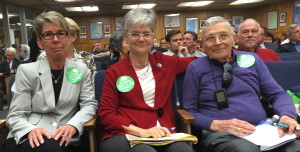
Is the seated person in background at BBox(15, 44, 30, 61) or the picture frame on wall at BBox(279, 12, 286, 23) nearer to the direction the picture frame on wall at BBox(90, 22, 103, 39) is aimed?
the seated person in background

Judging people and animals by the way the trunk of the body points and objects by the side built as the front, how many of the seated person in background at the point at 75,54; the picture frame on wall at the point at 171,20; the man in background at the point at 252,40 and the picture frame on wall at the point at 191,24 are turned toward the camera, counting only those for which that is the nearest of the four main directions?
4

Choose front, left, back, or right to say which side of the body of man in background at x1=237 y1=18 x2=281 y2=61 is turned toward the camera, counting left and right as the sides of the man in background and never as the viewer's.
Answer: front

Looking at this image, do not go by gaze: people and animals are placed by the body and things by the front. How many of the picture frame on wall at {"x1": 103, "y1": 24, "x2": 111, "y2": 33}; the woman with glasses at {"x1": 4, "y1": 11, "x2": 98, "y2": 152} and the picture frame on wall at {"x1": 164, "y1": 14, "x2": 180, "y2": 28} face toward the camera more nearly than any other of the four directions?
3

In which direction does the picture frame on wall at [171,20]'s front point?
toward the camera

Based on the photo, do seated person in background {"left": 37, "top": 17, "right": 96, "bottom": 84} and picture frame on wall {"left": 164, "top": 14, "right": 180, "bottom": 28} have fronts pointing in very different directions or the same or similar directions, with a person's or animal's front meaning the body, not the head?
same or similar directions

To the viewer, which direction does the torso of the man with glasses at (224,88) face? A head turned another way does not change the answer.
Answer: toward the camera

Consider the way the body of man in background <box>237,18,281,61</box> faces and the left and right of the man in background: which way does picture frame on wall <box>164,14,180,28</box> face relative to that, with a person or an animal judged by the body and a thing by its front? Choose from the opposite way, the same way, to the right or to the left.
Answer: the same way

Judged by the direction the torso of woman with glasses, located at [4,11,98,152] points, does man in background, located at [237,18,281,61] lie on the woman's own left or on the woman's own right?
on the woman's own left

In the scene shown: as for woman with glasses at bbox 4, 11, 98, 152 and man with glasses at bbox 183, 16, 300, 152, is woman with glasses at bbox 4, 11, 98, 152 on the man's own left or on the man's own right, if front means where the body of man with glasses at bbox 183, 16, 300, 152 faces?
on the man's own right

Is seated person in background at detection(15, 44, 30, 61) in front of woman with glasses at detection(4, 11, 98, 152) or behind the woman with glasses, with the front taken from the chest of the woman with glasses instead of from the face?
behind

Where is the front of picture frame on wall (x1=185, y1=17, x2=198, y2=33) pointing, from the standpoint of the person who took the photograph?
facing the viewer

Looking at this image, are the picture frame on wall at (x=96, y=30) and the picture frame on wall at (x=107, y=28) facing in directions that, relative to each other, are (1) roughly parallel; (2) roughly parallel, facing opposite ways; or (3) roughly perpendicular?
roughly parallel
